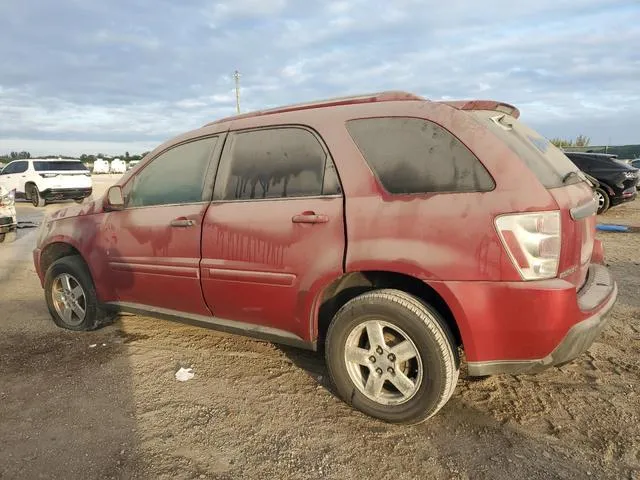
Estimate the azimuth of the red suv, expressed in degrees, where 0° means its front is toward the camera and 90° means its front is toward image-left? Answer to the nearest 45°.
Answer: approximately 135°

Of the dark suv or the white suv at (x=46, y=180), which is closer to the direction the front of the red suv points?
the white suv

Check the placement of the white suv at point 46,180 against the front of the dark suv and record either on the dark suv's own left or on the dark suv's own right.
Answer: on the dark suv's own left

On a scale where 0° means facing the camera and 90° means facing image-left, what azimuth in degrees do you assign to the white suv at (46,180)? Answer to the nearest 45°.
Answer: approximately 135°

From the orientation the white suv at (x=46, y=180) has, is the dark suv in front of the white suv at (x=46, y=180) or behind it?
behind

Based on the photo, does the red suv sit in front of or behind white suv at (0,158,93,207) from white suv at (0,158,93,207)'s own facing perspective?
behind
